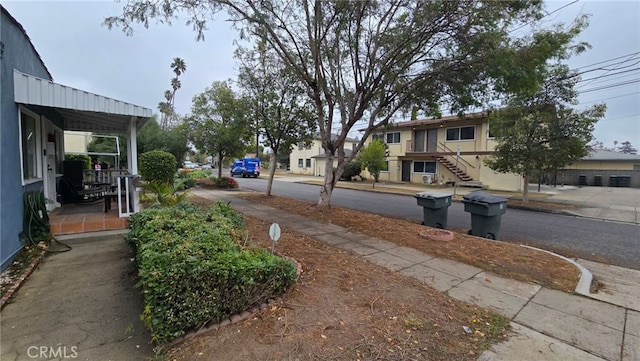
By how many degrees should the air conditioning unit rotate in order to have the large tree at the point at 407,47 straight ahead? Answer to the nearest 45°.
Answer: approximately 45° to its left

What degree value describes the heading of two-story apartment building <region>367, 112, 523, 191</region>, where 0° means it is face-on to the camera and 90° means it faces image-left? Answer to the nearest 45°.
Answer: approximately 45°

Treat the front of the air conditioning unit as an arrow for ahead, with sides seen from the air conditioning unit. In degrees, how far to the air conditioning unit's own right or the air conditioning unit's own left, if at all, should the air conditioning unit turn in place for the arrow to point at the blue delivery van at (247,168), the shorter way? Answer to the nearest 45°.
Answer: approximately 45° to the air conditioning unit's own right

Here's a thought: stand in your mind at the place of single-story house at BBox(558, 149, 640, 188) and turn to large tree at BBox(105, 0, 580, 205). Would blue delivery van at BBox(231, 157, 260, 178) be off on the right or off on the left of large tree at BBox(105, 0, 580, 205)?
right

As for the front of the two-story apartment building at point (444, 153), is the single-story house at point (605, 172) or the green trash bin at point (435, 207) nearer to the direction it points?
the green trash bin

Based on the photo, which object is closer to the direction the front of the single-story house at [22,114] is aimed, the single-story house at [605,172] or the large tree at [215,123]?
the single-story house

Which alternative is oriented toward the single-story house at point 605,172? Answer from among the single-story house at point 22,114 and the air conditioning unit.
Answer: the single-story house at point 22,114

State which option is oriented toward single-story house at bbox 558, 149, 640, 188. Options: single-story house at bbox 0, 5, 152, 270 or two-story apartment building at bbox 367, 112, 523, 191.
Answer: single-story house at bbox 0, 5, 152, 270

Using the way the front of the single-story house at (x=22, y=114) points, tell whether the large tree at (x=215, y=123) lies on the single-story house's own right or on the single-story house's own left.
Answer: on the single-story house's own left

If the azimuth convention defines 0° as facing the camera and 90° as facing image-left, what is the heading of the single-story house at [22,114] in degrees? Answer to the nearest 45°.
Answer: approximately 270°

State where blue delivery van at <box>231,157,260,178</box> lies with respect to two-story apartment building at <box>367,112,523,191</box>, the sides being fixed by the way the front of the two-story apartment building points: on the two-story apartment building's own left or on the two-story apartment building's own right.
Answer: on the two-story apartment building's own right

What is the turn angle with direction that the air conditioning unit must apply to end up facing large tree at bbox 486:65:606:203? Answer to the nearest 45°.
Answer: approximately 90° to its left

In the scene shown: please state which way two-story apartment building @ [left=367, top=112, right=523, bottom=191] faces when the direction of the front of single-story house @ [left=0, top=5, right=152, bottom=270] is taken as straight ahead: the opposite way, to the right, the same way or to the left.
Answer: the opposite way

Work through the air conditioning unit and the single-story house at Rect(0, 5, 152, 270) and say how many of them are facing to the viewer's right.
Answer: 1
